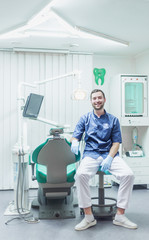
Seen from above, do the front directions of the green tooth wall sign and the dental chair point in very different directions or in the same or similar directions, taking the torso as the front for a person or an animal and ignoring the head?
very different directions

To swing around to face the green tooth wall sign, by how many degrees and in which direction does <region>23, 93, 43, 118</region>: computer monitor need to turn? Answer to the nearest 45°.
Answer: approximately 90° to its left

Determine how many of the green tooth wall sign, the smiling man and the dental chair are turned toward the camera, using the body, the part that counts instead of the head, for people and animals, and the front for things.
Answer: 2

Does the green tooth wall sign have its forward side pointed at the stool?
yes

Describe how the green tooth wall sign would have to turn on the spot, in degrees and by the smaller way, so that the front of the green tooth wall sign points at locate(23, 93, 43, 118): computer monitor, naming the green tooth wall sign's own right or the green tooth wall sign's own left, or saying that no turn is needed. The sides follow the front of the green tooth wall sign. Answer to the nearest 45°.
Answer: approximately 45° to the green tooth wall sign's own right

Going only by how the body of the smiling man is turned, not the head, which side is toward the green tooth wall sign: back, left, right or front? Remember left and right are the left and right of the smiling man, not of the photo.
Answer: back

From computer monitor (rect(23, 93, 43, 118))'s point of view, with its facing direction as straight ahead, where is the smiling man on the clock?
The smiling man is roughly at 12 o'clock from the computer monitor.

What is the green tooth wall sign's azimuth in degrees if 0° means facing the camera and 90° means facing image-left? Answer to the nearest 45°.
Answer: approximately 0°
